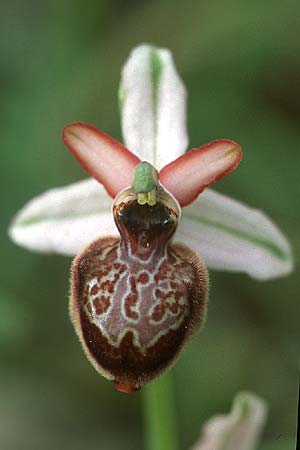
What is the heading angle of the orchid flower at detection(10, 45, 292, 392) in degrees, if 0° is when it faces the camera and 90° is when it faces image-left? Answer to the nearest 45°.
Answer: approximately 0°
